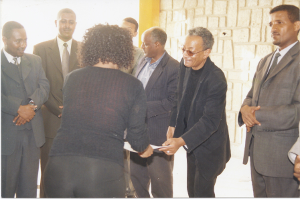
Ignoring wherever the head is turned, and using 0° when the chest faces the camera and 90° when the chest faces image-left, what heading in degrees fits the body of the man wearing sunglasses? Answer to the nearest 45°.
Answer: approximately 45°

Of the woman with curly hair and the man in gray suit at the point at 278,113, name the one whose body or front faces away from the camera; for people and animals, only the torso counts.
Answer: the woman with curly hair

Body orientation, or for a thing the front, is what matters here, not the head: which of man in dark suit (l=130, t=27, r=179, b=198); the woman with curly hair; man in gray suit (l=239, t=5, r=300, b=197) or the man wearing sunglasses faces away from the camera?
the woman with curly hair

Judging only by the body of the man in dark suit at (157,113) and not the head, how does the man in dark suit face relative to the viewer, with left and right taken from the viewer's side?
facing the viewer and to the left of the viewer

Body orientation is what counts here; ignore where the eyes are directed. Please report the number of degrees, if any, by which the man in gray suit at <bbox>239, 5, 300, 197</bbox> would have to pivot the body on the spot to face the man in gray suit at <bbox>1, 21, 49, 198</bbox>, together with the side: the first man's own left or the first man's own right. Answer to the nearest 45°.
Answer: approximately 45° to the first man's own right

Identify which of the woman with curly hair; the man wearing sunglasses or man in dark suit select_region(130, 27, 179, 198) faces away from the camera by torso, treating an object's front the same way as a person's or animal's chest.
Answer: the woman with curly hair

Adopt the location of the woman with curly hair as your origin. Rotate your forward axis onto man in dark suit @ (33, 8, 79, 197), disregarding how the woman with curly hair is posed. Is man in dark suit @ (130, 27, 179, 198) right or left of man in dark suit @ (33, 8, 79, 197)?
right

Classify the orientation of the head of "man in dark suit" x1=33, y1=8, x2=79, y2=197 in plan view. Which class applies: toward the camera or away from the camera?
toward the camera

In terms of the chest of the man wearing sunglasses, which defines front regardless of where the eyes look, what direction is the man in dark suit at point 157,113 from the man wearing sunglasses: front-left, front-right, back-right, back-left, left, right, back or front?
right

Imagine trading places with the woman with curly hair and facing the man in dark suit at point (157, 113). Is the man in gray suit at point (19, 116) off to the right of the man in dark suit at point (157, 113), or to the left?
left

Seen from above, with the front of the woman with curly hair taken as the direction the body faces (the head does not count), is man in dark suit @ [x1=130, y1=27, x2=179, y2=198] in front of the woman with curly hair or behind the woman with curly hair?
in front

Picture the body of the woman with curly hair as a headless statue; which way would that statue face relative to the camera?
away from the camera

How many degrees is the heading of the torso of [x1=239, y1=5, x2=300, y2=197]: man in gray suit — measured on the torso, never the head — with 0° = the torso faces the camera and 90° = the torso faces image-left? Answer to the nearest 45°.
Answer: approximately 45°

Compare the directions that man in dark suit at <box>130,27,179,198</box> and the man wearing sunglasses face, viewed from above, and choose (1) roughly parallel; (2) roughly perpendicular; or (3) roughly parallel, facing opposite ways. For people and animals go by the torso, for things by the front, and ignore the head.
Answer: roughly parallel
